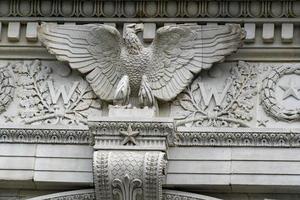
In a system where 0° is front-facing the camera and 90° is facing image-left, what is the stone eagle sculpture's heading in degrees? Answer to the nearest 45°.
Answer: approximately 0°
